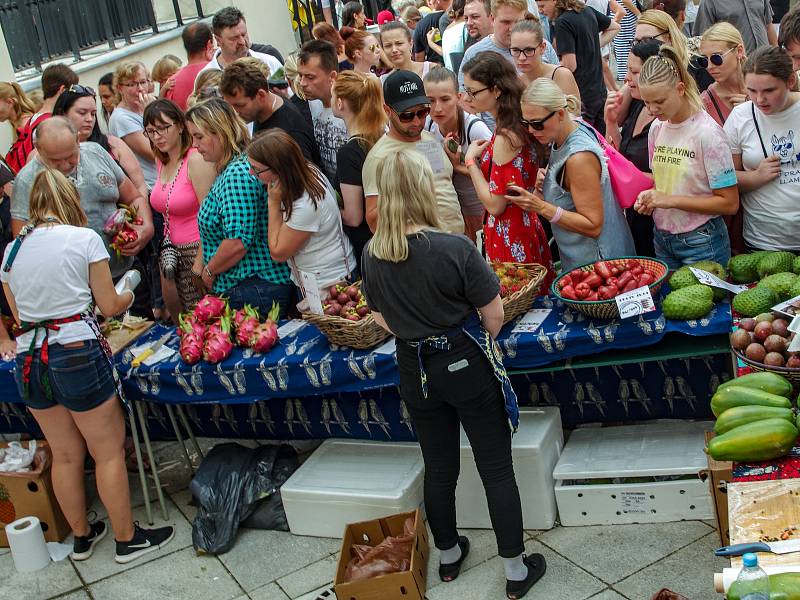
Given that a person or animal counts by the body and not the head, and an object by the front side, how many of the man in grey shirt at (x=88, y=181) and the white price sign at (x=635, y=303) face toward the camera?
2

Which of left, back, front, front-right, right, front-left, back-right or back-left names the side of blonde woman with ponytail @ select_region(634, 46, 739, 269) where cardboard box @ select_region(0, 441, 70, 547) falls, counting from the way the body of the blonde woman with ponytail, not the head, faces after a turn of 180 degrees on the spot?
back-left

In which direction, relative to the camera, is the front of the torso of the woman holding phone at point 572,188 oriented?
to the viewer's left

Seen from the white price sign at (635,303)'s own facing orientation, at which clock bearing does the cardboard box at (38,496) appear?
The cardboard box is roughly at 3 o'clock from the white price sign.

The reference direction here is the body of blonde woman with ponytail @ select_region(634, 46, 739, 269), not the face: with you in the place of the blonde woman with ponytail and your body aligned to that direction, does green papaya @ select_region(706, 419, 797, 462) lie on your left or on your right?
on your left

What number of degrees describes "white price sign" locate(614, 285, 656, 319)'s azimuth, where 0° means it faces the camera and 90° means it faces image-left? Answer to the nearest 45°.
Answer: approximately 0°

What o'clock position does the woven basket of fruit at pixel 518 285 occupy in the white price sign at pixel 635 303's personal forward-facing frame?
The woven basket of fruit is roughly at 4 o'clock from the white price sign.
